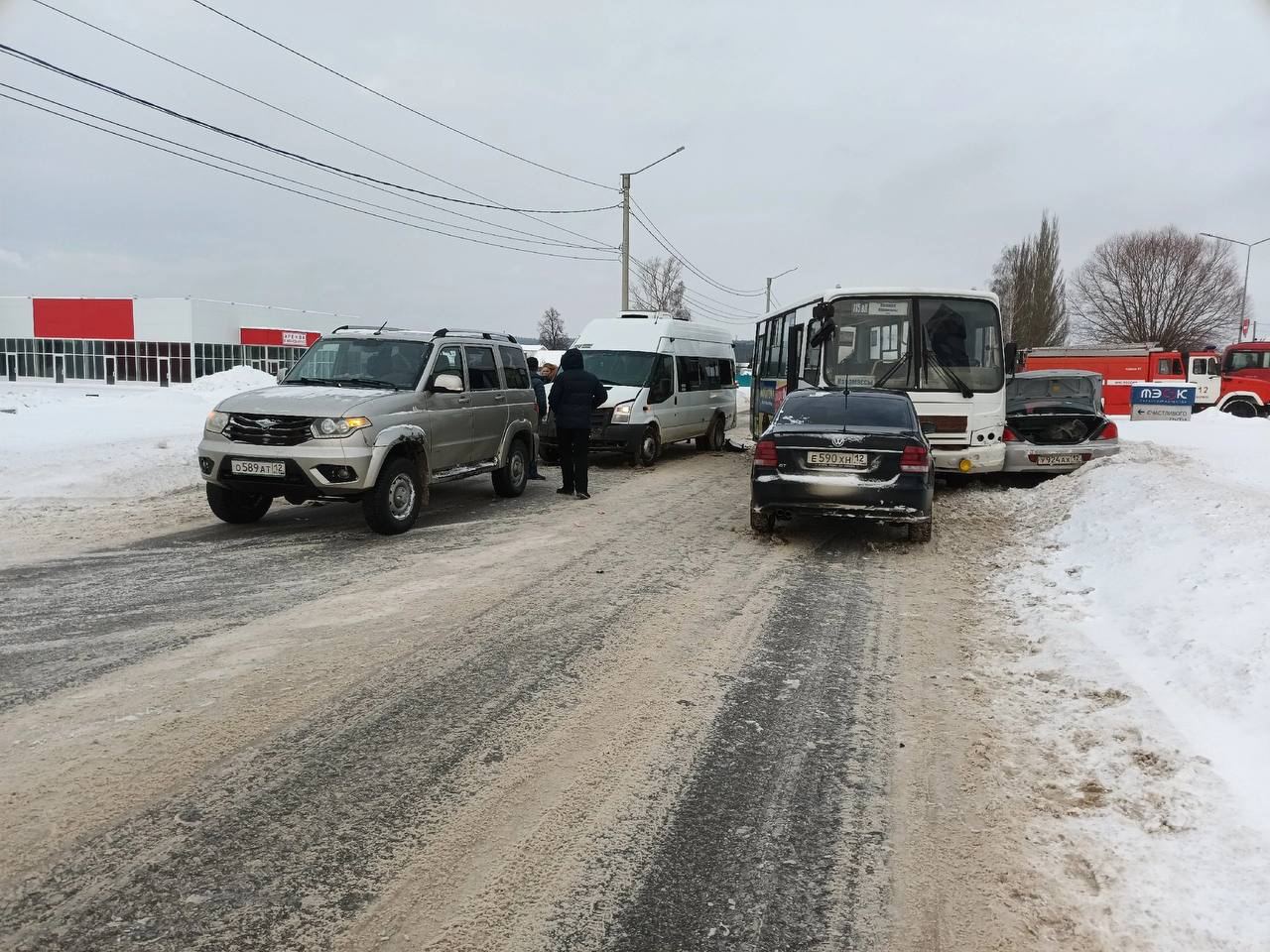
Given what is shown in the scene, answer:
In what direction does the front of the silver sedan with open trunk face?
away from the camera

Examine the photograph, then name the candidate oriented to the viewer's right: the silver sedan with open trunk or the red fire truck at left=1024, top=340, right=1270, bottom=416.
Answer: the red fire truck

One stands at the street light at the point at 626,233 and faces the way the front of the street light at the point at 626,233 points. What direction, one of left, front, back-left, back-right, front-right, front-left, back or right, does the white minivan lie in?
right

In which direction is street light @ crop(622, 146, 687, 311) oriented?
to the viewer's right

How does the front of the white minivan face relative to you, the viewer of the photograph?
facing the viewer and to the left of the viewer

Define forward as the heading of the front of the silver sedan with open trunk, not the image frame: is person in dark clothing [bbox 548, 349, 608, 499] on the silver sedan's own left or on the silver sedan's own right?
on the silver sedan's own left

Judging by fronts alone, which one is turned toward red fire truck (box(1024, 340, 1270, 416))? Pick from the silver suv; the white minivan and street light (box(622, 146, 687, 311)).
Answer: the street light

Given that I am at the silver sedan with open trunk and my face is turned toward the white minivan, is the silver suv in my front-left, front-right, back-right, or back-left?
front-left

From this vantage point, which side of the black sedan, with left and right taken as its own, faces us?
back

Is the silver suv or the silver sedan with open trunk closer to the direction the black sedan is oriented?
the silver sedan with open trunk

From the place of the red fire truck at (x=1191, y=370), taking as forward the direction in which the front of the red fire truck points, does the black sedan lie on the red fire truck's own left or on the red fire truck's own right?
on the red fire truck's own right

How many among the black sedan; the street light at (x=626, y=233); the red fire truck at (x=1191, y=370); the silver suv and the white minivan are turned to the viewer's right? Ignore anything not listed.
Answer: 2

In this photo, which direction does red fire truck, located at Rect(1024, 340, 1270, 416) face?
to the viewer's right

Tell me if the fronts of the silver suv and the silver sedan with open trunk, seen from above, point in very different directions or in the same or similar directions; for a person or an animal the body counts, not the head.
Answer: very different directions
